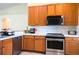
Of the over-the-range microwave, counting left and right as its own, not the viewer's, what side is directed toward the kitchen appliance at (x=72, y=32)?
left

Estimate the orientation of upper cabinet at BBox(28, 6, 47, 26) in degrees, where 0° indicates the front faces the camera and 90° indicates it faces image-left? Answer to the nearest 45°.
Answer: approximately 0°

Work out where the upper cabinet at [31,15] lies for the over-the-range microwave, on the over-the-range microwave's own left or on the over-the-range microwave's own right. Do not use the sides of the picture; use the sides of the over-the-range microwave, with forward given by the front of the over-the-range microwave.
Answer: on the over-the-range microwave's own right

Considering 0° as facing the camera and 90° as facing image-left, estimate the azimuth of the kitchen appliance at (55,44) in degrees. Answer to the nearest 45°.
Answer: approximately 0°

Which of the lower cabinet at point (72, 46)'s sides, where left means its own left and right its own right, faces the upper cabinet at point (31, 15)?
right
